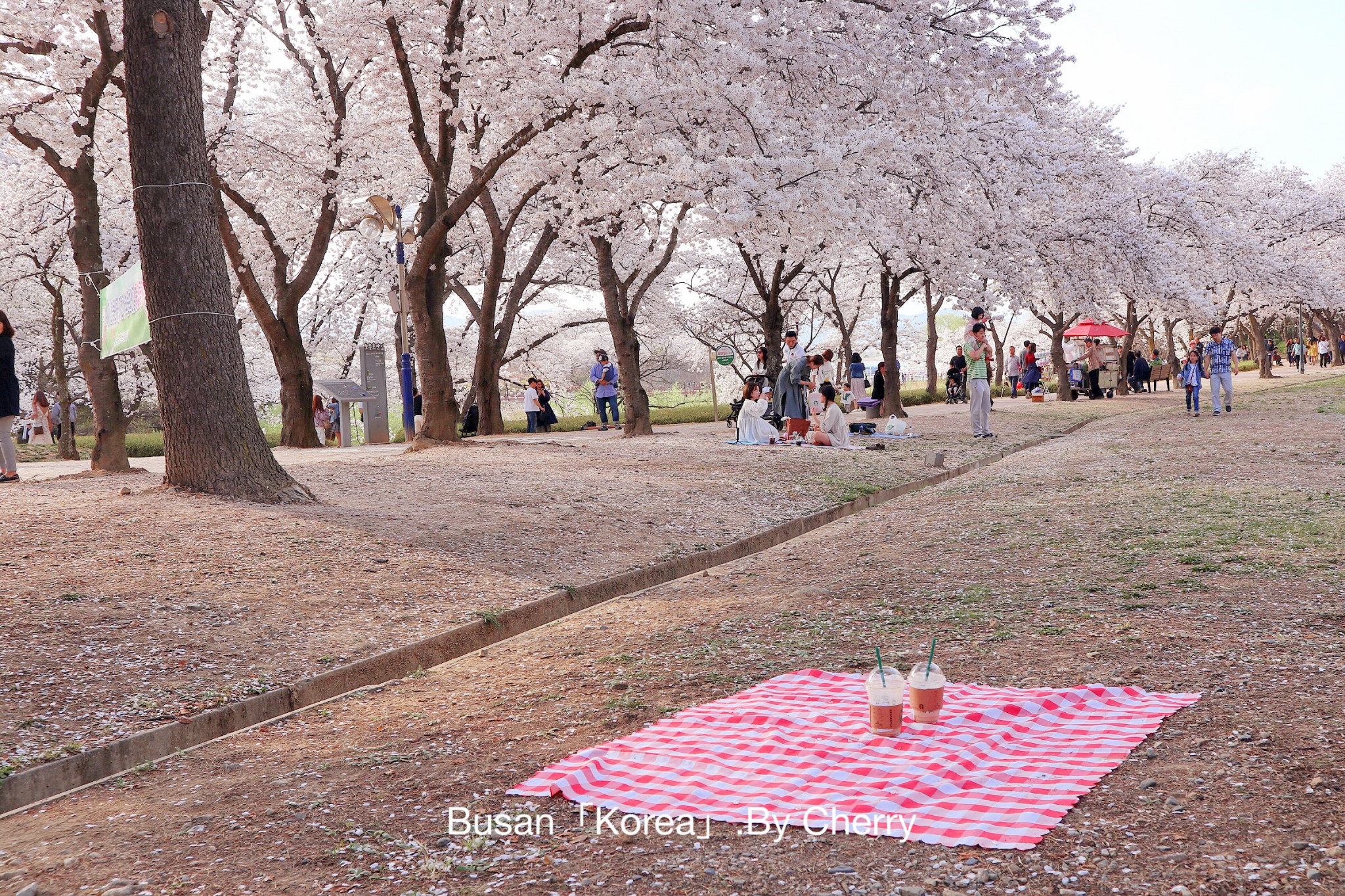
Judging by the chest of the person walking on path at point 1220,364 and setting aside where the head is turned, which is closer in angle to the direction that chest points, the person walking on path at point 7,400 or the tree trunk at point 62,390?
the person walking on path

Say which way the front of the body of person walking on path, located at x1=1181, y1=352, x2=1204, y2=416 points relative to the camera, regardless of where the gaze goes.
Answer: toward the camera

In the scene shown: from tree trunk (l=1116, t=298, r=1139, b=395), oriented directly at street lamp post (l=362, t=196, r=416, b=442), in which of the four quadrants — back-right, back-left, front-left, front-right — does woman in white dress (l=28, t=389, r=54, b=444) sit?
front-right

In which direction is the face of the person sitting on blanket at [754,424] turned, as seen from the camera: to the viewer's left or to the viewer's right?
to the viewer's right

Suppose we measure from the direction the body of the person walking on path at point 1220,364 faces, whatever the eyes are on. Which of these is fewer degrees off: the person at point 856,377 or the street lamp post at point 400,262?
the street lamp post

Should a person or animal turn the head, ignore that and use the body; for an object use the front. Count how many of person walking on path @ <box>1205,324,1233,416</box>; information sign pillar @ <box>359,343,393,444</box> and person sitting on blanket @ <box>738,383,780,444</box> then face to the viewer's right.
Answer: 1

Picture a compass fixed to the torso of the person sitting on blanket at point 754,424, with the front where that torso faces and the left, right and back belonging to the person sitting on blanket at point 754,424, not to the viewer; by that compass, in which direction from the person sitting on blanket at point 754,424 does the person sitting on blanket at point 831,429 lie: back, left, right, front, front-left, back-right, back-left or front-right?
front

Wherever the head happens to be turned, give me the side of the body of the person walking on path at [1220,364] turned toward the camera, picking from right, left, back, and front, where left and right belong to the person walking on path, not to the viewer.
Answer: front

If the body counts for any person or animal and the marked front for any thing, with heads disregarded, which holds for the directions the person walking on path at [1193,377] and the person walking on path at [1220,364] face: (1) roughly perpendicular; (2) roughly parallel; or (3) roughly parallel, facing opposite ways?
roughly parallel

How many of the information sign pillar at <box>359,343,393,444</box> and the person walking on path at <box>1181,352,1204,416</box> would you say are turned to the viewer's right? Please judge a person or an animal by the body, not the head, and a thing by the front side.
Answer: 0

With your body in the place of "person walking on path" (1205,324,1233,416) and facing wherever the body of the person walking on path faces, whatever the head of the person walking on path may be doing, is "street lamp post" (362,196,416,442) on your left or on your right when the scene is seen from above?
on your right

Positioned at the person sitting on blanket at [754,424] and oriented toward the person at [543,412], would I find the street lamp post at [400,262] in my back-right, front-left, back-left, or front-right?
front-left

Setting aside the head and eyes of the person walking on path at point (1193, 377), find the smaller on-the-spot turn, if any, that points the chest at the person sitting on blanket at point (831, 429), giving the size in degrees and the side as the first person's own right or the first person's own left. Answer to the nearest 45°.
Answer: approximately 45° to the first person's own right

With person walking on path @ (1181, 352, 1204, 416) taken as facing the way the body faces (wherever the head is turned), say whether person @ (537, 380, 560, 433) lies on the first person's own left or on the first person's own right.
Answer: on the first person's own right

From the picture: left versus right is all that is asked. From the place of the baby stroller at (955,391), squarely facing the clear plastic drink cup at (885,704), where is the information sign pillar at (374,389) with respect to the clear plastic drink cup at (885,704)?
right
